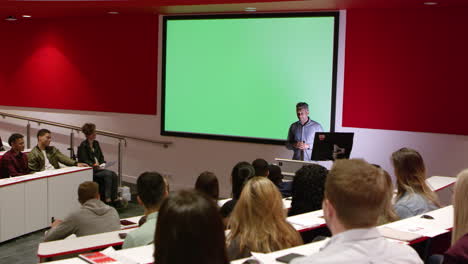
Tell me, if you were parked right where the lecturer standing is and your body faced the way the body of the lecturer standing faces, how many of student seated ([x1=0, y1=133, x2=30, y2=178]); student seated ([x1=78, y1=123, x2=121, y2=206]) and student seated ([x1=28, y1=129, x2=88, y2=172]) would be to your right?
3

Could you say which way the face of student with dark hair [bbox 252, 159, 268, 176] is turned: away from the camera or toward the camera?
away from the camera

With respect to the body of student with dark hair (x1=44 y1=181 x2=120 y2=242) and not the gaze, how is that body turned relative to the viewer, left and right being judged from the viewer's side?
facing away from the viewer

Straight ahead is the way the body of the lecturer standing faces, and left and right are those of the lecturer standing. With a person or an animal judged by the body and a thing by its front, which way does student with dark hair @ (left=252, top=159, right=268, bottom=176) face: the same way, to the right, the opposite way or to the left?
the opposite way

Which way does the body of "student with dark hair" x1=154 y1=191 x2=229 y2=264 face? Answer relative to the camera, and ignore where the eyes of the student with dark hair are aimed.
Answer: away from the camera

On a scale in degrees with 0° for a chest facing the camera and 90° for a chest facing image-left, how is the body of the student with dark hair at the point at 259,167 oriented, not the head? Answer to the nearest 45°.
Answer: approximately 180°
